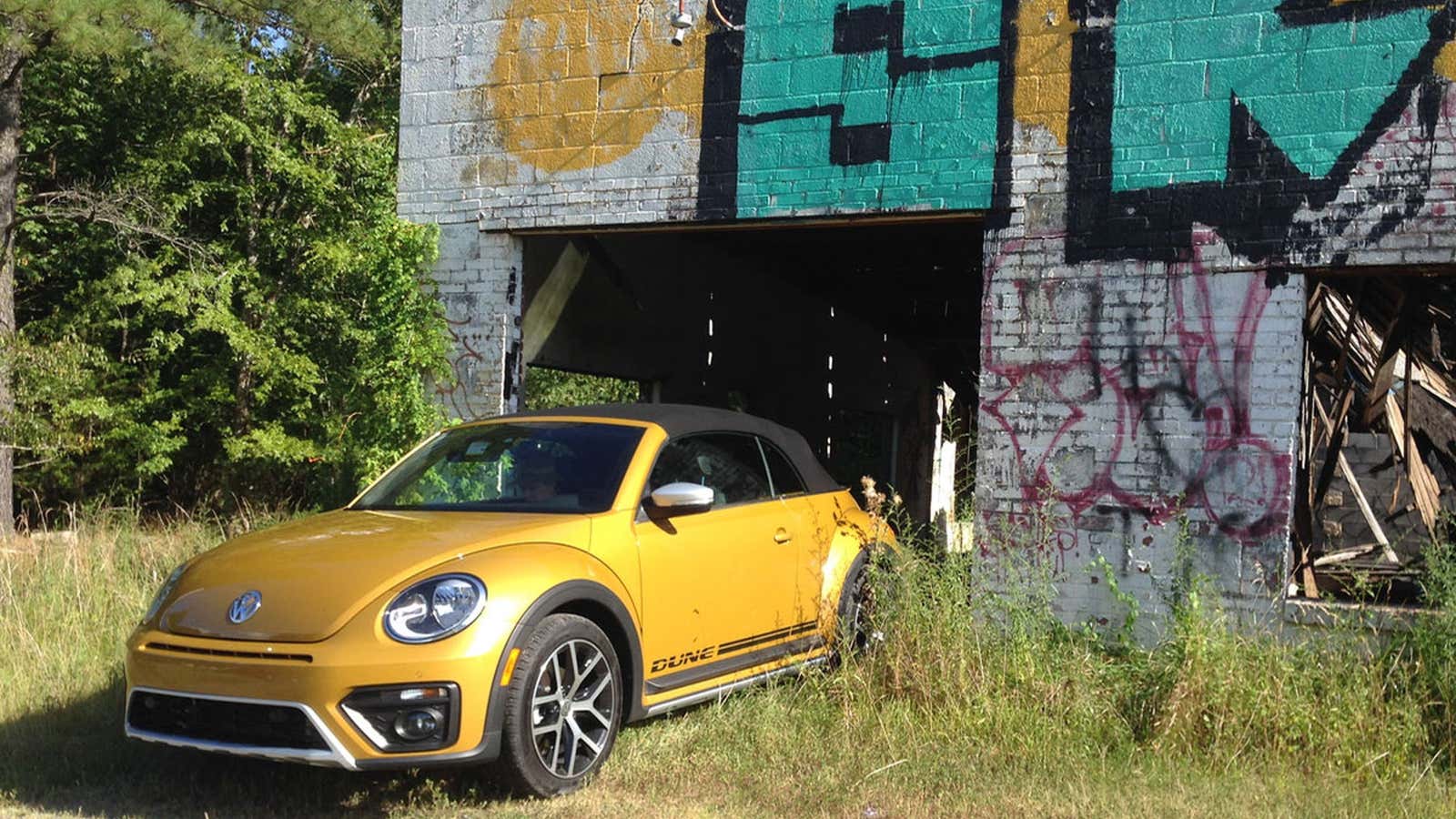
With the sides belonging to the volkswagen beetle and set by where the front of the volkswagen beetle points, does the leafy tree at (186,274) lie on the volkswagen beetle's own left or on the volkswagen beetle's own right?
on the volkswagen beetle's own right

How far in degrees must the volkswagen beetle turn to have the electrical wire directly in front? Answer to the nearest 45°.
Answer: approximately 135° to its right
